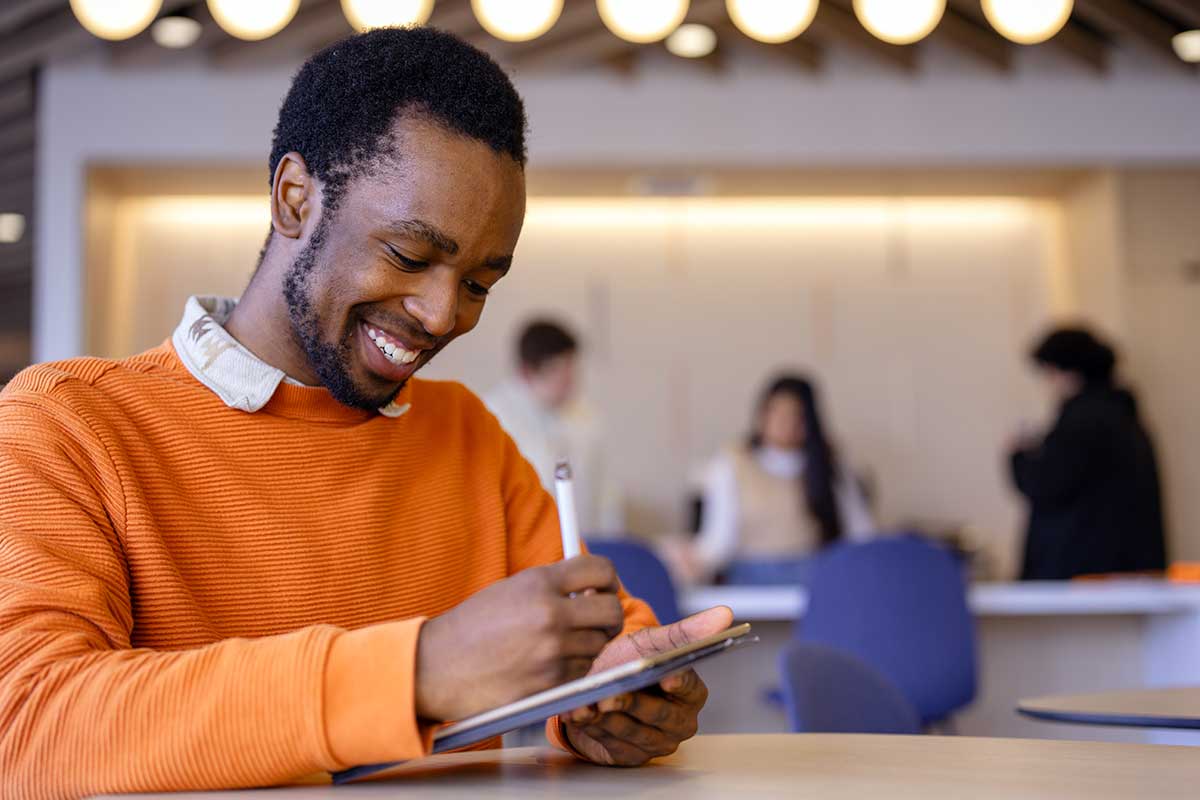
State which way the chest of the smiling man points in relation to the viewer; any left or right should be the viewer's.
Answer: facing the viewer and to the right of the viewer

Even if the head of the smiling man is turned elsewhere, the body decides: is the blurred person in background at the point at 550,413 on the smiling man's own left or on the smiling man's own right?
on the smiling man's own left

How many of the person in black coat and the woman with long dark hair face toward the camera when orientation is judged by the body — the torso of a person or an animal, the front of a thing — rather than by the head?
1

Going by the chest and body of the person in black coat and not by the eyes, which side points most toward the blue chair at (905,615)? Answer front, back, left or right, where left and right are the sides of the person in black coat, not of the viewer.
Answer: left

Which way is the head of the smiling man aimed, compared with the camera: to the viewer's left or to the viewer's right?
to the viewer's right

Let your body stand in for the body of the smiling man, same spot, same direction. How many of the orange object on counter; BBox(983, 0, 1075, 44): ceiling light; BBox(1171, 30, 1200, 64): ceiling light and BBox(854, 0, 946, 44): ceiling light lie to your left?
4

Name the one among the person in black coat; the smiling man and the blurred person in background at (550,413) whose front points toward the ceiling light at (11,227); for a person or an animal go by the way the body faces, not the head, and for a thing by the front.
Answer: the person in black coat

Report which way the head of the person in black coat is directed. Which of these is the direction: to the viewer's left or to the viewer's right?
to the viewer's left

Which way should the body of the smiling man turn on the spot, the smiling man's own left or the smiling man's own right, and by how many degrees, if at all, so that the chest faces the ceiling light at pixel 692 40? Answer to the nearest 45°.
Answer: approximately 135° to the smiling man's own left

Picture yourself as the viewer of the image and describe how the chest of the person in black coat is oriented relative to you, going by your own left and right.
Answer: facing to the left of the viewer

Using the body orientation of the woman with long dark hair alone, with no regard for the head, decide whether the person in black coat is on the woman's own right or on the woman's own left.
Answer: on the woman's own left
